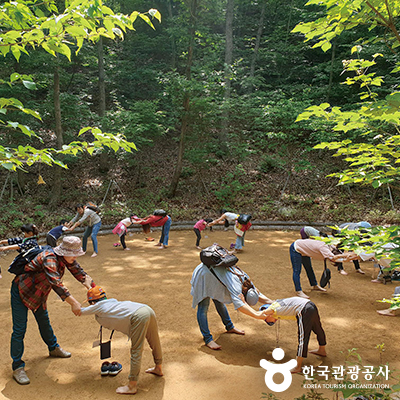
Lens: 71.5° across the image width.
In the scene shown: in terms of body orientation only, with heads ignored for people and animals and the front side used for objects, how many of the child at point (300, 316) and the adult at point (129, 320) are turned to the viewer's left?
2

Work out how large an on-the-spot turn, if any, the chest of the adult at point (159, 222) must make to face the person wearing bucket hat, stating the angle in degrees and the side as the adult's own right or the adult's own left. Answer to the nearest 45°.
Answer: approximately 90° to the adult's own left

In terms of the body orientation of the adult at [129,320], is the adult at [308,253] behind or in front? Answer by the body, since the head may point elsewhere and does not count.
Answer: behind

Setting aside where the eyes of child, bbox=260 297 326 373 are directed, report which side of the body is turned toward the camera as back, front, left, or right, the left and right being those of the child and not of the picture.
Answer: left

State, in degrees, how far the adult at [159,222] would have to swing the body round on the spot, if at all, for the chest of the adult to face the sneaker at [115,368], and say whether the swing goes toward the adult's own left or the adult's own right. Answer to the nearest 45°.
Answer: approximately 90° to the adult's own left

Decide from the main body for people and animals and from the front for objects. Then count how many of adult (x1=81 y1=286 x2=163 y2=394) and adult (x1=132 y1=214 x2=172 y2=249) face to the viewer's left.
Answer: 2

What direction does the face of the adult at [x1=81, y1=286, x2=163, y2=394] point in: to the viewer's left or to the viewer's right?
to the viewer's left

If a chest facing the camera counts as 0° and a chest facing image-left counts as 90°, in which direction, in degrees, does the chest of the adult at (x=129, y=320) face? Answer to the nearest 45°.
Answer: approximately 90°

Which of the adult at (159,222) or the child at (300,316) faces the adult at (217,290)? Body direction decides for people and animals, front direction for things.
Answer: the child at (300,316)
